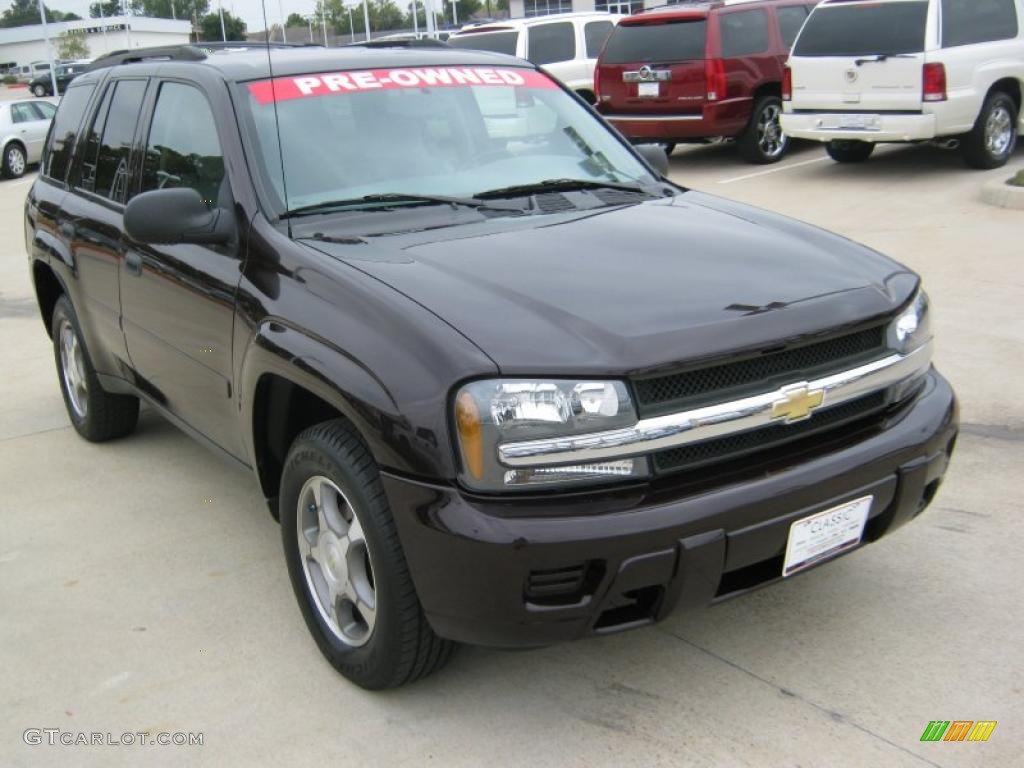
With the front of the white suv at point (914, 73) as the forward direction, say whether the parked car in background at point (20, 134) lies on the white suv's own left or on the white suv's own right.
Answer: on the white suv's own left

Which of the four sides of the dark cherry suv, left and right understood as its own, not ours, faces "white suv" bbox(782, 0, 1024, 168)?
left

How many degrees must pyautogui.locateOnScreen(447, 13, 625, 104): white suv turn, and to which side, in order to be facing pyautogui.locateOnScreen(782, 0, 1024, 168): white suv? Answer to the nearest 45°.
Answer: approximately 90° to its right

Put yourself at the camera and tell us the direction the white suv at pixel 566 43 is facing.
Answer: facing away from the viewer and to the right of the viewer

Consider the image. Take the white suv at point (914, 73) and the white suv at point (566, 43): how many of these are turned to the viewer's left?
0

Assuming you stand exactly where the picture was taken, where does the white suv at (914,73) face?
facing away from the viewer and to the right of the viewer

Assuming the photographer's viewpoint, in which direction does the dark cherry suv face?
facing the viewer and to the right of the viewer

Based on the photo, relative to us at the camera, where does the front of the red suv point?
facing away from the viewer and to the right of the viewer

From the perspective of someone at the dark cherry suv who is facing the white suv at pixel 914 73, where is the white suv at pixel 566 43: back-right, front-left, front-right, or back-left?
front-left

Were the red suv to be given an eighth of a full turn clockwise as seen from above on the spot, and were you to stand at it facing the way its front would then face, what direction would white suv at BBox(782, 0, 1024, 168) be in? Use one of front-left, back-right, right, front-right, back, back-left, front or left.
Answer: front-right

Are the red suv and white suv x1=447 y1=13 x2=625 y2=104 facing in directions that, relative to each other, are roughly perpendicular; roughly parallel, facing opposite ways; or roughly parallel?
roughly parallel

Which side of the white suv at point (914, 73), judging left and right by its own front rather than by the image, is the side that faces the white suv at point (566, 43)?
left
